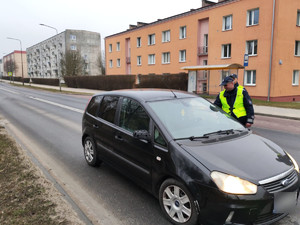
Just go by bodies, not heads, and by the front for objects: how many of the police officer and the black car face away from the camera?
0

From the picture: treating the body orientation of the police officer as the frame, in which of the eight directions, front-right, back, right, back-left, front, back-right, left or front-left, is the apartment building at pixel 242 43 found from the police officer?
back-right

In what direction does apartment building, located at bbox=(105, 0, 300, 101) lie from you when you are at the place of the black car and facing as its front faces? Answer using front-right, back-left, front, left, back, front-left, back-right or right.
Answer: back-left

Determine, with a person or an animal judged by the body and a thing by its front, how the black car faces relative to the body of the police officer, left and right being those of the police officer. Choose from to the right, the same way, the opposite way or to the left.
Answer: to the left

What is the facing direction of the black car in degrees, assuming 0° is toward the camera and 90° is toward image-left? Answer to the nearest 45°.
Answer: approximately 315°

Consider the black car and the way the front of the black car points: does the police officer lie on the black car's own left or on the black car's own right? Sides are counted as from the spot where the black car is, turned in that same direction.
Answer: on the black car's own left

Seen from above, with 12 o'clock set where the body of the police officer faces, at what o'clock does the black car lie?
The black car is roughly at 11 o'clock from the police officer.

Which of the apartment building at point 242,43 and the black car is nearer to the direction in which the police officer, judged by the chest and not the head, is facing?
the black car
